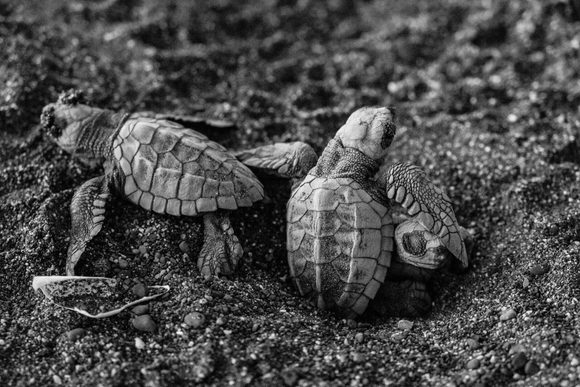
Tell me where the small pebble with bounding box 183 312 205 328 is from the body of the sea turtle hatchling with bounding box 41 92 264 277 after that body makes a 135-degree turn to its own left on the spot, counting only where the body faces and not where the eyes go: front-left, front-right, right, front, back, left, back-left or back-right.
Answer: front-right

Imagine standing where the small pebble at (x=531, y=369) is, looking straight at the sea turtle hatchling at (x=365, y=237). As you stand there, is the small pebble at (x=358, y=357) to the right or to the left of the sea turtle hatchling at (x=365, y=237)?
left

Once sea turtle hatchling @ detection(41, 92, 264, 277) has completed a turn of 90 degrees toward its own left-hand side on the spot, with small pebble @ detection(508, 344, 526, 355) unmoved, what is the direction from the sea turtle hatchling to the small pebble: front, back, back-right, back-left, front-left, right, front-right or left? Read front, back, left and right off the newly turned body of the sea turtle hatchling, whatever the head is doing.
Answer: front-left

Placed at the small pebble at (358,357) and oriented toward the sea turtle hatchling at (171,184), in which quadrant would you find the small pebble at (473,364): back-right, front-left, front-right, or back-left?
back-right

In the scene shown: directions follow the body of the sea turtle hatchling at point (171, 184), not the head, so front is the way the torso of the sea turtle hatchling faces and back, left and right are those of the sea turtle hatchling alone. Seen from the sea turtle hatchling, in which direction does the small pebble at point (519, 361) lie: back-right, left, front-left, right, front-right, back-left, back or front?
back-left

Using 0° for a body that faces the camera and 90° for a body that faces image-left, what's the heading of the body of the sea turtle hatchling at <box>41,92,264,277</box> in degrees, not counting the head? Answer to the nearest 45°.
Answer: approximately 90°

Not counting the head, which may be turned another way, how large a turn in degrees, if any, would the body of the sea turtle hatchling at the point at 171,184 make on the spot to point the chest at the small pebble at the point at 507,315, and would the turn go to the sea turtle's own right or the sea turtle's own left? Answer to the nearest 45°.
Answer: approximately 135° to the sea turtle's own left

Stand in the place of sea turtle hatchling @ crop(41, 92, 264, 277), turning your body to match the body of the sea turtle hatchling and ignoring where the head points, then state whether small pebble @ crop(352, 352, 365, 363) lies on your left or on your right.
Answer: on your left
